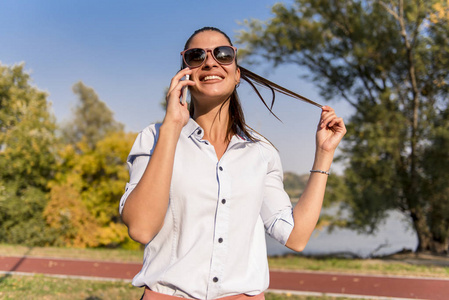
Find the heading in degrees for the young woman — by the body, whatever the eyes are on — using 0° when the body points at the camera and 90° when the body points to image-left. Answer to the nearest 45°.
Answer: approximately 0°

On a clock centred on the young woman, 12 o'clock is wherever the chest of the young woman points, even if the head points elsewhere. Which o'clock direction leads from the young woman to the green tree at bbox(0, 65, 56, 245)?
The green tree is roughly at 5 o'clock from the young woman.

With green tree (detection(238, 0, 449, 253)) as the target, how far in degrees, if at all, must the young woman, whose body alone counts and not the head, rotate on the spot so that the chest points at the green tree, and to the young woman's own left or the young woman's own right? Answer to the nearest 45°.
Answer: approximately 180°

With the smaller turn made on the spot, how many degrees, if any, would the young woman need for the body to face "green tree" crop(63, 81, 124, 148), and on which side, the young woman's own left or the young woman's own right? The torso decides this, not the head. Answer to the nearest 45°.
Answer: approximately 180°
